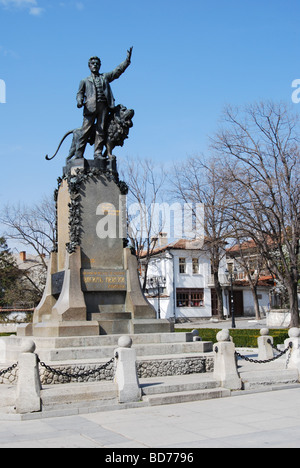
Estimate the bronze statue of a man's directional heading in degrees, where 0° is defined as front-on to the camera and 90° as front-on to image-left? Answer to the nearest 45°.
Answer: approximately 0°
